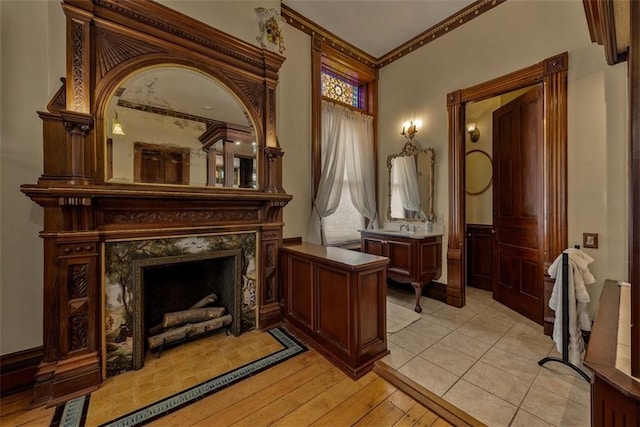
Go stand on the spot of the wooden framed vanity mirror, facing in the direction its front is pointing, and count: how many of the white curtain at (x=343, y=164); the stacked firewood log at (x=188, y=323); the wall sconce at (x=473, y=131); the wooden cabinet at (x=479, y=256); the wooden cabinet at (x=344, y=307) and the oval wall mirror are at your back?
3

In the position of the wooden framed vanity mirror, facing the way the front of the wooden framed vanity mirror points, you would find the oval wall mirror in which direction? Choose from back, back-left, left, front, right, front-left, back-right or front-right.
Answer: back

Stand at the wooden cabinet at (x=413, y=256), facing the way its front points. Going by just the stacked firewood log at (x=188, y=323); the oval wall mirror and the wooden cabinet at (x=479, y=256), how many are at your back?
2

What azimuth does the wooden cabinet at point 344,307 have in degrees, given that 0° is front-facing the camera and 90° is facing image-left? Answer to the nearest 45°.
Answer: approximately 45°

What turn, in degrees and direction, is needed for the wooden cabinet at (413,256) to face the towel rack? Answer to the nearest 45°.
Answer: approximately 90° to its left

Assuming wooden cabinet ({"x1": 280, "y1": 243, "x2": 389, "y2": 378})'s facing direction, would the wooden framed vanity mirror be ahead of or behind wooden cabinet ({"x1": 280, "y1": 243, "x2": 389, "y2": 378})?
behind

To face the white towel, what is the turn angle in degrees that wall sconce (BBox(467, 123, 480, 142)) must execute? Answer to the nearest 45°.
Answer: approximately 45° to its left

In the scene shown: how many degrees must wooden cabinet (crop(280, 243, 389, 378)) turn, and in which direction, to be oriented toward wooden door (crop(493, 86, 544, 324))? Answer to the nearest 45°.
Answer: approximately 180°

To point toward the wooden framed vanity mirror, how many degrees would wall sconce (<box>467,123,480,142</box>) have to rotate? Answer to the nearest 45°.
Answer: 0° — it already faces it

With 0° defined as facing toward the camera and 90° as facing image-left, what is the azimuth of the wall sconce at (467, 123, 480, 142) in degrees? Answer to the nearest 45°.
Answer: approximately 45°

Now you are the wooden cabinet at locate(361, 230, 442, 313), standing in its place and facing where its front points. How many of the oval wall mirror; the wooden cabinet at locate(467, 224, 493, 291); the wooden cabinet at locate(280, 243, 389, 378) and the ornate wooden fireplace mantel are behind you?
2
